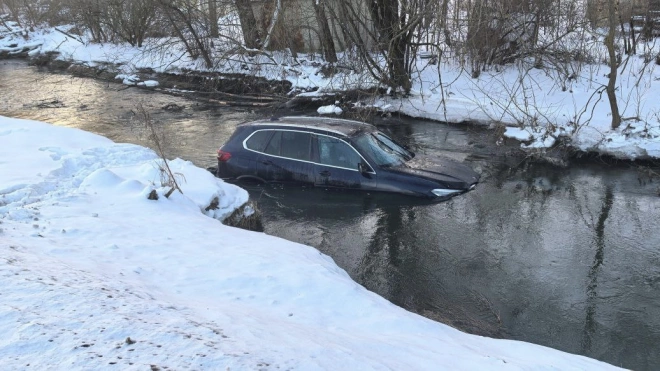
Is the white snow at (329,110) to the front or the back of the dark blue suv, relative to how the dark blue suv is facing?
to the back

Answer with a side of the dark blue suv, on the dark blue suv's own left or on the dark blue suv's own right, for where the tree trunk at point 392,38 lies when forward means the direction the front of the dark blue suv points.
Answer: on the dark blue suv's own left

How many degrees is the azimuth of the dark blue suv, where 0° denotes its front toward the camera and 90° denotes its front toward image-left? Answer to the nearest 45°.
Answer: approximately 315°
